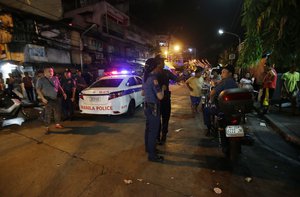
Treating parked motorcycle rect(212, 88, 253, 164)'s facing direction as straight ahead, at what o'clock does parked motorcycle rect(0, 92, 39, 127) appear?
parked motorcycle rect(0, 92, 39, 127) is roughly at 9 o'clock from parked motorcycle rect(212, 88, 253, 164).

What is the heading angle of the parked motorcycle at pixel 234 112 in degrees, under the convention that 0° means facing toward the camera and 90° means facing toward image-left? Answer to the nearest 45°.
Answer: approximately 180°

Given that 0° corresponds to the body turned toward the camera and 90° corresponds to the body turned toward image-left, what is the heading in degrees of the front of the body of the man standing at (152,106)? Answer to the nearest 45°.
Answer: approximately 270°

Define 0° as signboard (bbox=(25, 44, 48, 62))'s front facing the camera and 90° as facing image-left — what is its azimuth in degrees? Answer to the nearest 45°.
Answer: approximately 315°

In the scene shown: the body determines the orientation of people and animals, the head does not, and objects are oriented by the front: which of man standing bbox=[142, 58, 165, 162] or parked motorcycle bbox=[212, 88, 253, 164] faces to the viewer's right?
the man standing

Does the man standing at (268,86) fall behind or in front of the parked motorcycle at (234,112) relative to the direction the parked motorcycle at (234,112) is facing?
in front

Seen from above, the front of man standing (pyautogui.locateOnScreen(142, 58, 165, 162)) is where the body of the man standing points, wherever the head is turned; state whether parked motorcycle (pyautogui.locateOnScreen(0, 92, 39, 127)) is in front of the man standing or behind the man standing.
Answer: behind

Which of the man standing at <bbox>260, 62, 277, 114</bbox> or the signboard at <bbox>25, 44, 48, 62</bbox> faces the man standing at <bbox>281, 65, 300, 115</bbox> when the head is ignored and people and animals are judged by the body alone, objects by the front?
the signboard

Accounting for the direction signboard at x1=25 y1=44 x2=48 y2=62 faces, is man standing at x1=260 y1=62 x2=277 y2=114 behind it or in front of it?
in front
